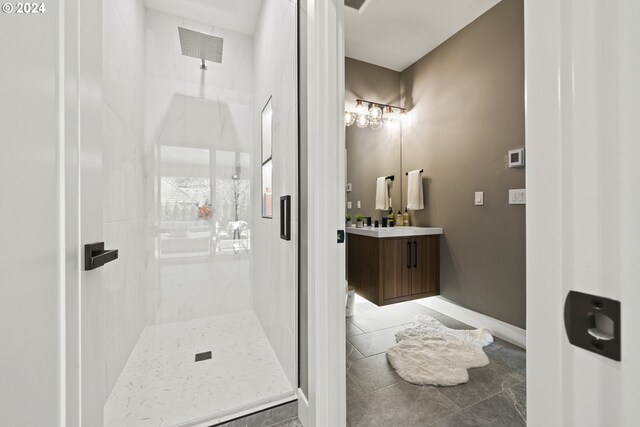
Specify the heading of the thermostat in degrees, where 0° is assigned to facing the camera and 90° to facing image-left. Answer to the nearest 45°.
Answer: approximately 45°

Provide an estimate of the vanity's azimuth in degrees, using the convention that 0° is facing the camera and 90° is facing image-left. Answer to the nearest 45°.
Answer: approximately 315°

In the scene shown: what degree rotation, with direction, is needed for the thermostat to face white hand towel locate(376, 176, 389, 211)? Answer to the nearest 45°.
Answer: approximately 45° to its right
